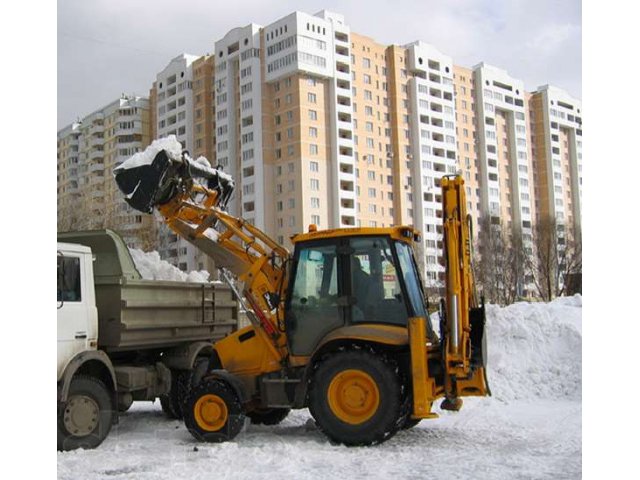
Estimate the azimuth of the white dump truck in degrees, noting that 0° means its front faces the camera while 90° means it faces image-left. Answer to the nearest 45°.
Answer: approximately 45°

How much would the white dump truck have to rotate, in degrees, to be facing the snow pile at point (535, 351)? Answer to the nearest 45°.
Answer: approximately 135° to its left
